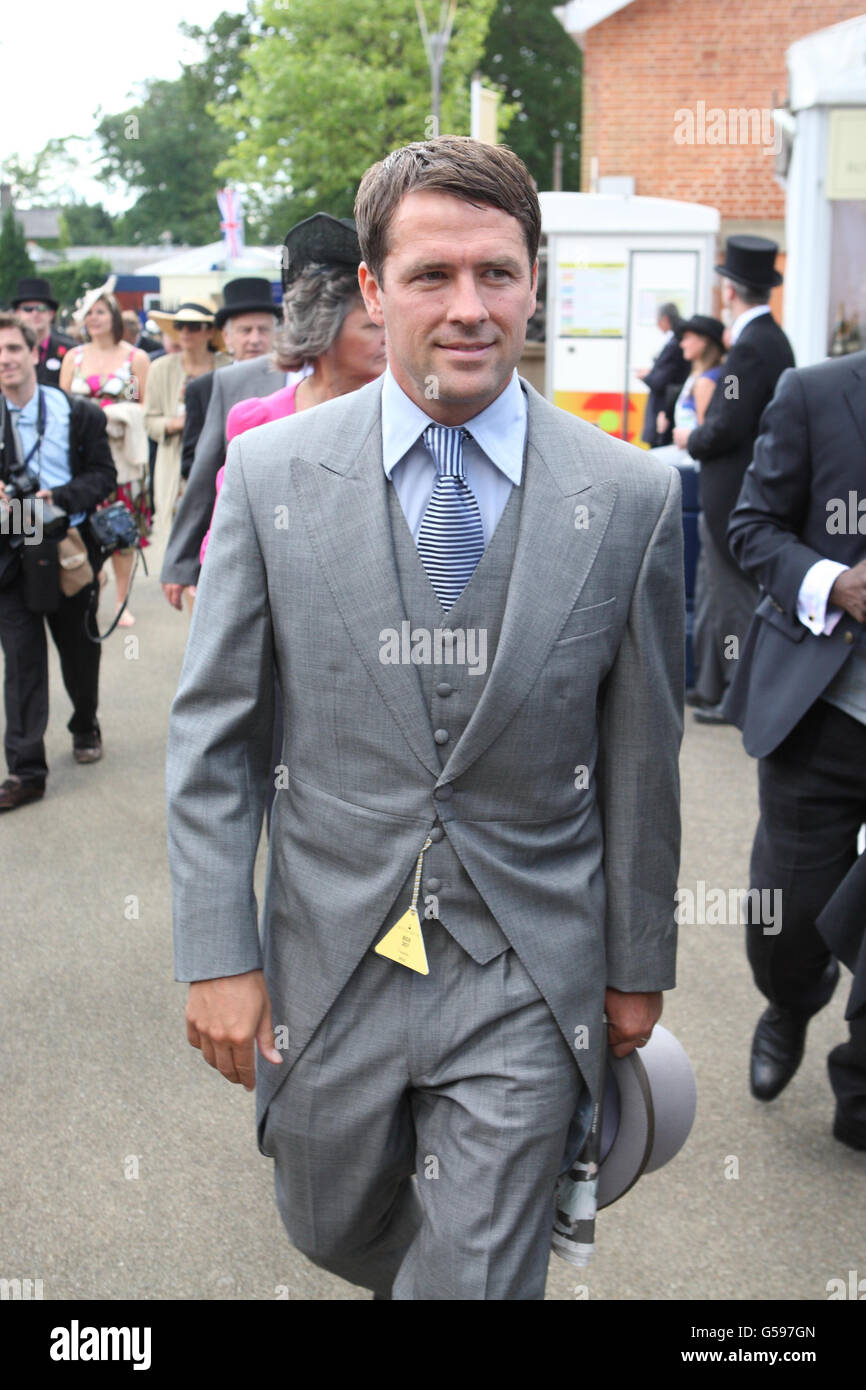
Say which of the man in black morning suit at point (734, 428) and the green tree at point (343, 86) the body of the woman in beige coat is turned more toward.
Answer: the man in black morning suit

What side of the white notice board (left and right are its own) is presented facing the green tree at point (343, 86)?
back

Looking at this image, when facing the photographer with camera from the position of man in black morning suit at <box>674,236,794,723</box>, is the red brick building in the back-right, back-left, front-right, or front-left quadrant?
back-right

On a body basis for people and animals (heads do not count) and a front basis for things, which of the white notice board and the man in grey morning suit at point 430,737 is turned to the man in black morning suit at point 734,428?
the white notice board

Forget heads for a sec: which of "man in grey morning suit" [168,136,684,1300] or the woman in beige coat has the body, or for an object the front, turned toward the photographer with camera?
the woman in beige coat

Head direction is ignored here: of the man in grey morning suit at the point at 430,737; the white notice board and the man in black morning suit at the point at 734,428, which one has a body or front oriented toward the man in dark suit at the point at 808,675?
the white notice board

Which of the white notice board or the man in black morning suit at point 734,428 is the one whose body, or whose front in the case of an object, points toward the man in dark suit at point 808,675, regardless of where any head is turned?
the white notice board

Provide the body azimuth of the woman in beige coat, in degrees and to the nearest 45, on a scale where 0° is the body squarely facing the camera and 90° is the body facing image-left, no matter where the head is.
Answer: approximately 0°
